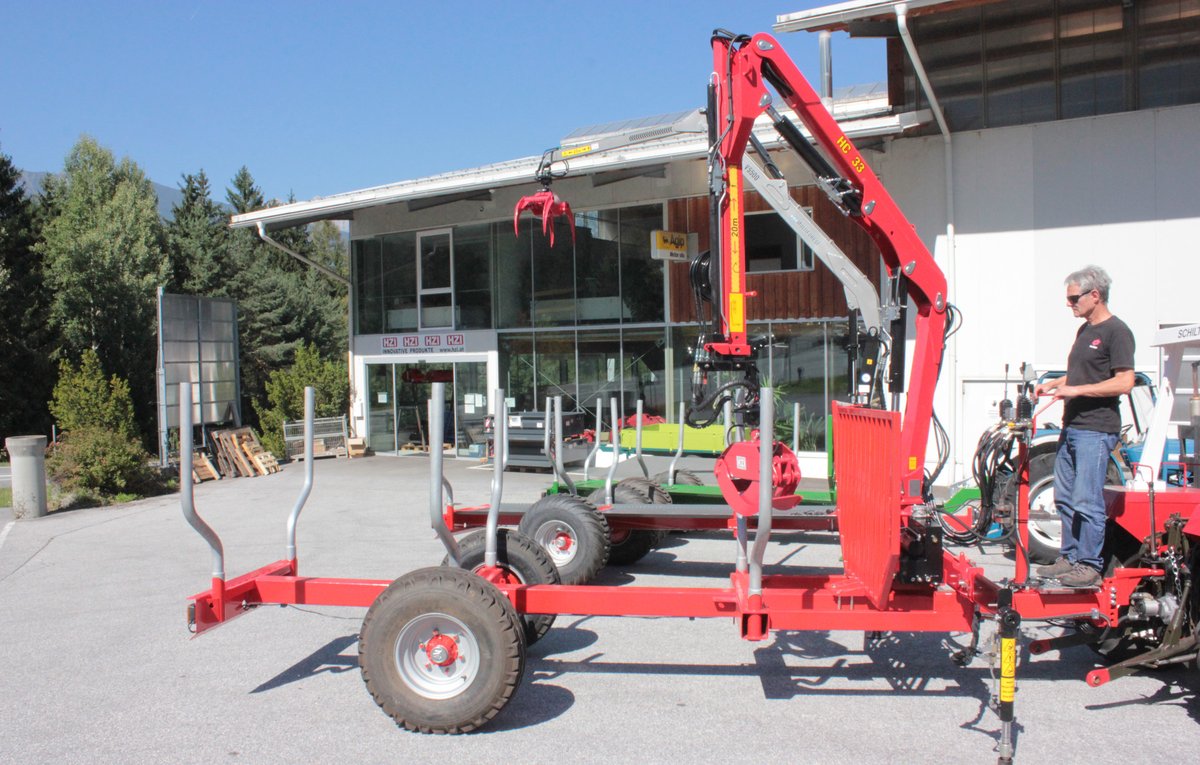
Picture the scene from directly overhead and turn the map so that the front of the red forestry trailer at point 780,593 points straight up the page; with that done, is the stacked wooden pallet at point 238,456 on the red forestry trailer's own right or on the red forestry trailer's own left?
on the red forestry trailer's own left

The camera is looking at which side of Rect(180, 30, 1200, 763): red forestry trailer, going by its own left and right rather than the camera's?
right

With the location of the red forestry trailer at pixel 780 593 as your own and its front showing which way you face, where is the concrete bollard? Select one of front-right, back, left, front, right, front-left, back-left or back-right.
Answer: back-left

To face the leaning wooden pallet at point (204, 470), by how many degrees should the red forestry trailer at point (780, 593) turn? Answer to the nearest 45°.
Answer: approximately 135° to its left

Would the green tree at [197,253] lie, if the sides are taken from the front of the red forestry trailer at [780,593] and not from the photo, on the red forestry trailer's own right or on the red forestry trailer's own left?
on the red forestry trailer's own left

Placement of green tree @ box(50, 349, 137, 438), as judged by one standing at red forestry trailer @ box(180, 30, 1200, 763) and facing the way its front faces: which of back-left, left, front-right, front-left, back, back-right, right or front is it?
back-left

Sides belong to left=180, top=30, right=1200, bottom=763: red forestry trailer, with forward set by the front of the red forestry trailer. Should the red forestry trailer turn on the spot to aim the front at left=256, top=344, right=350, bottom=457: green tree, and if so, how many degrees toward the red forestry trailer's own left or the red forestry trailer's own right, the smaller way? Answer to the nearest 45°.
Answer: approximately 135° to the red forestry trailer's own left

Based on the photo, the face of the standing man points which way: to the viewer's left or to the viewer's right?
to the viewer's left

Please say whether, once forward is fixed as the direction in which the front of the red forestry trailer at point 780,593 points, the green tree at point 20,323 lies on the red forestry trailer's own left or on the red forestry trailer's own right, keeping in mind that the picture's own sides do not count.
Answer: on the red forestry trailer's own left

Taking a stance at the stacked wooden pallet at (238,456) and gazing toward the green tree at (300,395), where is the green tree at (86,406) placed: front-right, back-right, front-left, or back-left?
back-left

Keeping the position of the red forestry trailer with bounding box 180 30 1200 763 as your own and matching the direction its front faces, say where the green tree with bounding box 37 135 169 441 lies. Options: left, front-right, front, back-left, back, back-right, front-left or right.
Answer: back-left
